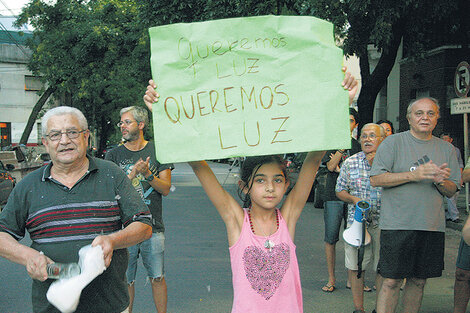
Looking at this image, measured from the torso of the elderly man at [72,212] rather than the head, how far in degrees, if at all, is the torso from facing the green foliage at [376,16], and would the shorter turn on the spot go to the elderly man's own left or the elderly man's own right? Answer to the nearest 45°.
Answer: approximately 135° to the elderly man's own left

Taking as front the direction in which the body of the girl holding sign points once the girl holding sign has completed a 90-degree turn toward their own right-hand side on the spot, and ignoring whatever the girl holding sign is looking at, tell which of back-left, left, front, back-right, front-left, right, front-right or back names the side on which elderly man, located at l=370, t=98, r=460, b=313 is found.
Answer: back-right

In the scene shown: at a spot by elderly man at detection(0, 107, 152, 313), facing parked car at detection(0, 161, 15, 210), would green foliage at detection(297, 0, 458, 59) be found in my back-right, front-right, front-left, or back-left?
front-right

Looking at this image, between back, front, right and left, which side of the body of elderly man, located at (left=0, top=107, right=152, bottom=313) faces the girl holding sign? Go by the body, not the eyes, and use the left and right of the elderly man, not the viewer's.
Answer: left

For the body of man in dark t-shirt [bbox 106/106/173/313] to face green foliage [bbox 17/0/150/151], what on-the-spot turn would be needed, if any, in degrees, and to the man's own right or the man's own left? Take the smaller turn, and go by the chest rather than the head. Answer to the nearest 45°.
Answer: approximately 135° to the man's own right

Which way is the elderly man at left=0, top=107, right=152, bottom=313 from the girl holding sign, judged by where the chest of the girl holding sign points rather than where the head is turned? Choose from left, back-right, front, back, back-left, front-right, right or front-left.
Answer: right

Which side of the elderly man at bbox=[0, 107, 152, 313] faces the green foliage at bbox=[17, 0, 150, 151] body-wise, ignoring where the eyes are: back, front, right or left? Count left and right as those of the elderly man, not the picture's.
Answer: back

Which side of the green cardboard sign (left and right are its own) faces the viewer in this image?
front

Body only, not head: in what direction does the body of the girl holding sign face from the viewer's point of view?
toward the camera
